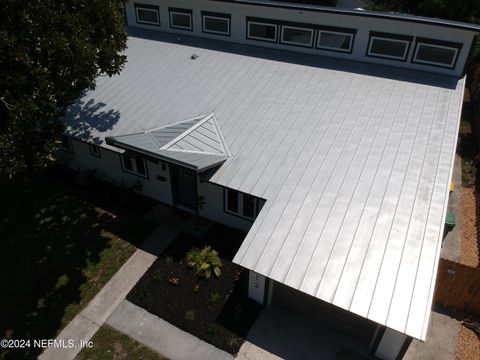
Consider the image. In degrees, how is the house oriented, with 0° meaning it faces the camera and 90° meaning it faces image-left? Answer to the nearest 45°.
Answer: approximately 45°
